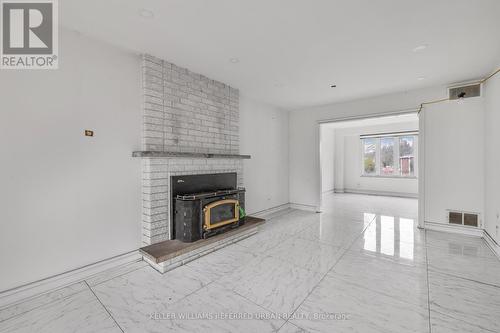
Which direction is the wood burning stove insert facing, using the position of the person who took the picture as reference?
facing the viewer and to the right of the viewer

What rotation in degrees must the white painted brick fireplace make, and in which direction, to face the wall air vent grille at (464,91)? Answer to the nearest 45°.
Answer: approximately 45° to its left
